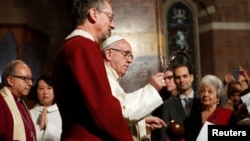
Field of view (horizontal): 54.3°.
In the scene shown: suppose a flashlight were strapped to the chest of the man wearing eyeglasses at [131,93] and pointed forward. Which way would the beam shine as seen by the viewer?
to the viewer's right

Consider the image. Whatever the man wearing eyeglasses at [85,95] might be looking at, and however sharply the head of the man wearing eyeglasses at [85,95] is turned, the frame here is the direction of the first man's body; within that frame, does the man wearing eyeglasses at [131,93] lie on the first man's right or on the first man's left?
on the first man's left

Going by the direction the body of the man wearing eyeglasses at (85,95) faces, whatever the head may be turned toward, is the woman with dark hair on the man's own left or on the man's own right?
on the man's own left

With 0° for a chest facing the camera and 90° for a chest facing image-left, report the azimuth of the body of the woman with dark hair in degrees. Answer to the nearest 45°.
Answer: approximately 0°

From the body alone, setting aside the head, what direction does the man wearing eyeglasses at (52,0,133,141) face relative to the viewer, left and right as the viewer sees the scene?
facing to the right of the viewer

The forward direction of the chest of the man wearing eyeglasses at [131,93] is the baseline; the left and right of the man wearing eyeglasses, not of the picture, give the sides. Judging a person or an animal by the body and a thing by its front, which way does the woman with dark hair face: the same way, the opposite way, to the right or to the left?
to the right

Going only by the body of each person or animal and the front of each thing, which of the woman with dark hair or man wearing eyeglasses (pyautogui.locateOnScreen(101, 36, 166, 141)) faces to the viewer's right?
the man wearing eyeglasses

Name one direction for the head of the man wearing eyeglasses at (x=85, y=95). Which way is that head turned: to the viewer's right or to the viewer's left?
to the viewer's right

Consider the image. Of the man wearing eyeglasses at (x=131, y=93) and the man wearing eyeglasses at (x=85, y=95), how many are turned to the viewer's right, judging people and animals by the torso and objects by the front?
2

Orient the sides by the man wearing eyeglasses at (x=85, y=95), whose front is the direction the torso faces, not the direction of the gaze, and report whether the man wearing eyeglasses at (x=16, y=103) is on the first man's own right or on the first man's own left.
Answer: on the first man's own left

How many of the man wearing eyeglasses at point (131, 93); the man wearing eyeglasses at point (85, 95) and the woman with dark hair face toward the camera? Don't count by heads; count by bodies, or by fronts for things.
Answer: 1

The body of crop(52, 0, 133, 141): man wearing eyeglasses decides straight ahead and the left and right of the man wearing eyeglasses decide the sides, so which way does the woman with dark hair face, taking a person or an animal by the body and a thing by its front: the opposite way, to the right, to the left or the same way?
to the right

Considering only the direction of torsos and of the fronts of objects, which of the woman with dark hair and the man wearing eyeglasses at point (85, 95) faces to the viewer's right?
the man wearing eyeglasses

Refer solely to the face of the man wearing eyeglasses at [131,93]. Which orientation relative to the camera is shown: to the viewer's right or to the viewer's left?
to the viewer's right
